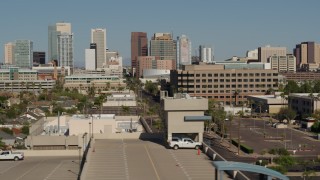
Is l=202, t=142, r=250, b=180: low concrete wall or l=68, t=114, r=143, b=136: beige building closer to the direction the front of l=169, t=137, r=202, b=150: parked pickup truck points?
the low concrete wall

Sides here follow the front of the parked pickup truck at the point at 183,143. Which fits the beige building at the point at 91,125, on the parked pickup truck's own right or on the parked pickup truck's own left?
on the parked pickup truck's own left

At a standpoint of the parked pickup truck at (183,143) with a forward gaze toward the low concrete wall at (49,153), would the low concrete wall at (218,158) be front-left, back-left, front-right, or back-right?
back-left

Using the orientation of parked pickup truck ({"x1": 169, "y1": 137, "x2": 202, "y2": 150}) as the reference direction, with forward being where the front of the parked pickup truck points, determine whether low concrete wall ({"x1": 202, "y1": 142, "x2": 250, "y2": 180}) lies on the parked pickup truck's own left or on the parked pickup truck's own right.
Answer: on the parked pickup truck's own right

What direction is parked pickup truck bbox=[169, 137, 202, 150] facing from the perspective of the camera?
to the viewer's right
